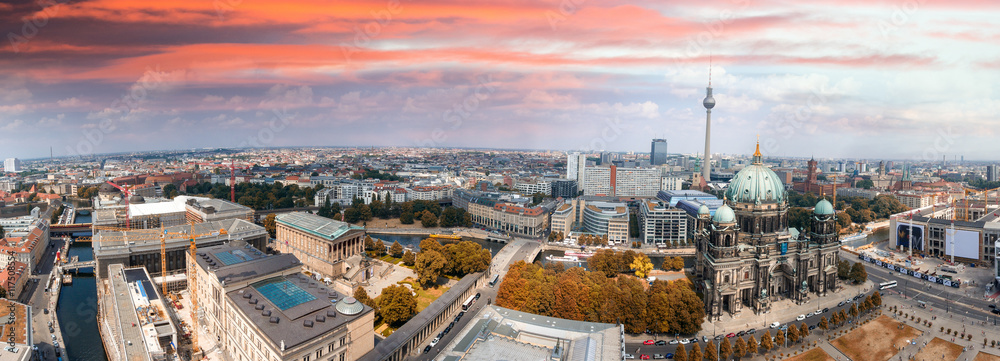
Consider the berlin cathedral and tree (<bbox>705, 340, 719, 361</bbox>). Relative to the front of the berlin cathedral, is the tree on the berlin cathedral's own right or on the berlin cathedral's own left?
on the berlin cathedral's own right

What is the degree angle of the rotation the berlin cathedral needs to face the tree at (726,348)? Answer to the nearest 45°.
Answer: approximately 45° to its right

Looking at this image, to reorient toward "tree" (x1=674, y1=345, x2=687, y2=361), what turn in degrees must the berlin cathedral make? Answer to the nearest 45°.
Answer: approximately 45° to its right

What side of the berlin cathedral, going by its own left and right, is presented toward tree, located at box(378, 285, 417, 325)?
right

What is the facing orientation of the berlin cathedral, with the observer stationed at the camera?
facing the viewer and to the right of the viewer

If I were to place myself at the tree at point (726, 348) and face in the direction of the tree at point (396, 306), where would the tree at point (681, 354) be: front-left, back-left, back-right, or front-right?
front-left

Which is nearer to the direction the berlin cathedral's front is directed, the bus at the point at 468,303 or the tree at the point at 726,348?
the tree

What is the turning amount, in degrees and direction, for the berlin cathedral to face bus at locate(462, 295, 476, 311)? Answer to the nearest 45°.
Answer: approximately 90° to its right
